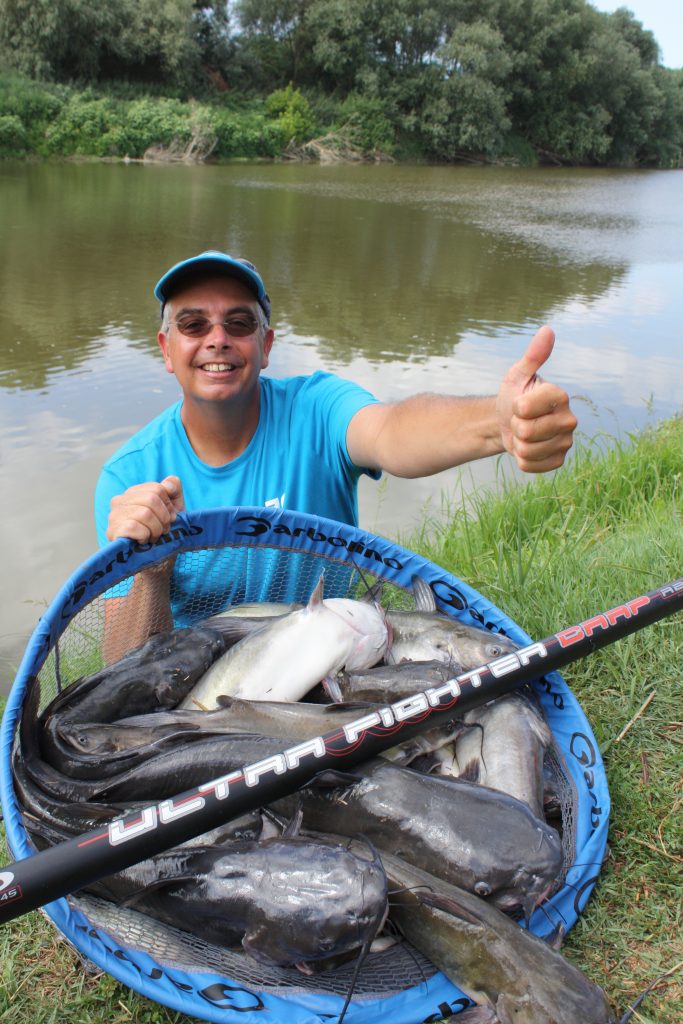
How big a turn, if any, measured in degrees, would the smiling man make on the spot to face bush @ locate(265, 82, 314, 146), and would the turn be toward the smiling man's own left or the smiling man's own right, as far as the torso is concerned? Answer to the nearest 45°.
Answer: approximately 180°

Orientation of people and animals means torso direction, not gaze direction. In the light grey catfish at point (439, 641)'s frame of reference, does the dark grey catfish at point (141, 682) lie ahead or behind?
behind

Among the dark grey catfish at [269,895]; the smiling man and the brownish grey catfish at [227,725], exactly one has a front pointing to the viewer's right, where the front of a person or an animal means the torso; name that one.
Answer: the dark grey catfish at [269,895]

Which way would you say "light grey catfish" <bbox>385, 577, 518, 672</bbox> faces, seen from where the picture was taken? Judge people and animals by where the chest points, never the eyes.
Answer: facing to the right of the viewer

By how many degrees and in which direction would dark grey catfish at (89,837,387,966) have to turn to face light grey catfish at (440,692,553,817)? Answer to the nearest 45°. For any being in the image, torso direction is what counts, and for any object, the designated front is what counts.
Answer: approximately 45° to its left

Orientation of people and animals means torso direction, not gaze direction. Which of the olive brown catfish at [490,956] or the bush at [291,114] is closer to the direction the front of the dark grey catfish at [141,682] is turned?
the bush

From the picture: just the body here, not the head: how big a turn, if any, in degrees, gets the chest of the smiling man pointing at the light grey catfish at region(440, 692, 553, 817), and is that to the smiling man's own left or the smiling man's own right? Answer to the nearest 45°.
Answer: approximately 45° to the smiling man's own left

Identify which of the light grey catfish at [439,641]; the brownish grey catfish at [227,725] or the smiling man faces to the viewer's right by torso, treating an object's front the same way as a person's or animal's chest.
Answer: the light grey catfish at [439,641]

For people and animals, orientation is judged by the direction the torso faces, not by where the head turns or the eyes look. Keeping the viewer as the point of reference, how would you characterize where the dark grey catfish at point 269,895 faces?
facing to the right of the viewer
